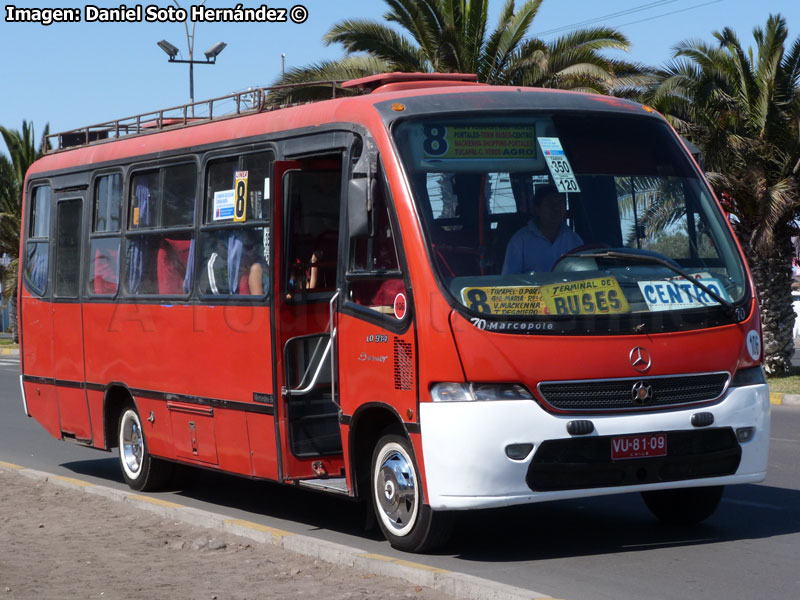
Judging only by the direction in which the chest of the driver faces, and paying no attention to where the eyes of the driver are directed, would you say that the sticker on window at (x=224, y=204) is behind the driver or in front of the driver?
behind

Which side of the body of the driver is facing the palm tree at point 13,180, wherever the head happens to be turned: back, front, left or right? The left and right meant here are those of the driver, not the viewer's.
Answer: back

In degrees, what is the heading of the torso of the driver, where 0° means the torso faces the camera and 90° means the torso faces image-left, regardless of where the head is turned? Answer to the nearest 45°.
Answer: approximately 315°

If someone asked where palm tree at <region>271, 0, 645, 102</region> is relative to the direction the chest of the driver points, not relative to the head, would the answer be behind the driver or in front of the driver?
behind

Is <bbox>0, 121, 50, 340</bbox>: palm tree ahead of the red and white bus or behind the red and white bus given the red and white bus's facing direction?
behind

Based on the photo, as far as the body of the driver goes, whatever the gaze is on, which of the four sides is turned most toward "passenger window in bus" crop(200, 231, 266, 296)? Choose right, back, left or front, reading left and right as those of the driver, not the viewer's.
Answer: back
